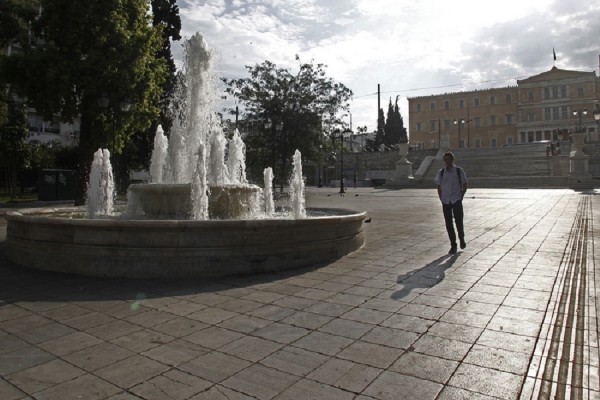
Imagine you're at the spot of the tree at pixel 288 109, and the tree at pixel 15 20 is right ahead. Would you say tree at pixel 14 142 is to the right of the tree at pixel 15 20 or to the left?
right

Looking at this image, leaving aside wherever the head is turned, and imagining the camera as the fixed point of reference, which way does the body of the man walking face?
toward the camera

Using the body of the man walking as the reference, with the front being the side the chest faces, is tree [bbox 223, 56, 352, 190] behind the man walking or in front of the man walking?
behind

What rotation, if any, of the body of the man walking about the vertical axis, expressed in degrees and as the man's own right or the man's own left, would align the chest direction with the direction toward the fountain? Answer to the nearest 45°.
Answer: approximately 45° to the man's own right

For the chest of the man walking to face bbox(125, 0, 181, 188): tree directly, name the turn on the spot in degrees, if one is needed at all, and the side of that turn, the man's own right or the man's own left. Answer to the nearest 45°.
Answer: approximately 135° to the man's own right

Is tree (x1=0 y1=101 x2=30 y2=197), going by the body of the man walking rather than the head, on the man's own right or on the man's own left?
on the man's own right
